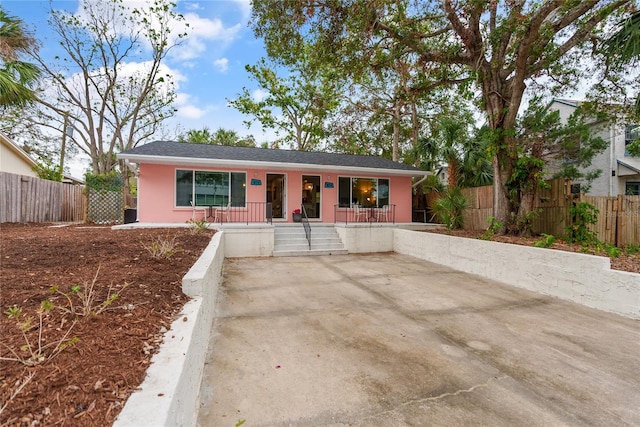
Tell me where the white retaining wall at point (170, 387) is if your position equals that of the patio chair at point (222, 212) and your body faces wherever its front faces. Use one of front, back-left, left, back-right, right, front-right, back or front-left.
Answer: front-left

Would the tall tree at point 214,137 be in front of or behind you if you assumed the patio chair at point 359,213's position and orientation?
behind

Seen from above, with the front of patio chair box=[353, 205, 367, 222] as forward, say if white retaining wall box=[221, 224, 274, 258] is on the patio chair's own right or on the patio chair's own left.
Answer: on the patio chair's own right

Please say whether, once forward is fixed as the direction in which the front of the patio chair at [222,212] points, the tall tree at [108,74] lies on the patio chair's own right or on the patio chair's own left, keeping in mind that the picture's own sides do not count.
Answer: on the patio chair's own right

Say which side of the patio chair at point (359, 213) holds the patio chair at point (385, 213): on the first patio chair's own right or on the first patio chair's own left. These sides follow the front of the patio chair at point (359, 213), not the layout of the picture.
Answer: on the first patio chair's own left

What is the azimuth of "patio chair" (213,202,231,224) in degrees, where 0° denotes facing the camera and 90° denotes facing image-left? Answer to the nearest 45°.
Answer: approximately 45°

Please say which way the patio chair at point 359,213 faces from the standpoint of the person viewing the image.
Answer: facing the viewer and to the right of the viewer

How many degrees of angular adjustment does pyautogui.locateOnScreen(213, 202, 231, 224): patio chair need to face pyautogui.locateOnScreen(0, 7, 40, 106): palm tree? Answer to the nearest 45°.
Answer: approximately 45° to its right

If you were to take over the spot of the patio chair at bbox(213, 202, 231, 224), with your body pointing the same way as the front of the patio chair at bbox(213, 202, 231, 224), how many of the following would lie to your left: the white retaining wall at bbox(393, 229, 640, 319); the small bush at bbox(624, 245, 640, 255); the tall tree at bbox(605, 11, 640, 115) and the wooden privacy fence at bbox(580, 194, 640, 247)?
4

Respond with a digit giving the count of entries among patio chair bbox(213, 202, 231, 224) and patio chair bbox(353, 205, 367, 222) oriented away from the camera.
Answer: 0

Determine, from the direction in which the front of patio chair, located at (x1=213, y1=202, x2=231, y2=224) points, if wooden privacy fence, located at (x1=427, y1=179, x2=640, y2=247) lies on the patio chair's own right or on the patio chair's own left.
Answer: on the patio chair's own left

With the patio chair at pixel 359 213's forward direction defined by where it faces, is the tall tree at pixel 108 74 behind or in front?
behind

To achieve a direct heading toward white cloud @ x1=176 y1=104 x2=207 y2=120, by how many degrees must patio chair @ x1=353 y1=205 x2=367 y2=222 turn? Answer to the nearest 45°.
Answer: approximately 180°

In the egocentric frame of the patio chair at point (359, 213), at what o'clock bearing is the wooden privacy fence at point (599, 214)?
The wooden privacy fence is roughly at 12 o'clock from the patio chair.
